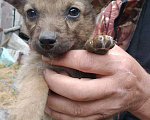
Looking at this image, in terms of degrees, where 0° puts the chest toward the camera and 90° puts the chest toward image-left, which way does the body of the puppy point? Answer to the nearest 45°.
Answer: approximately 0°
